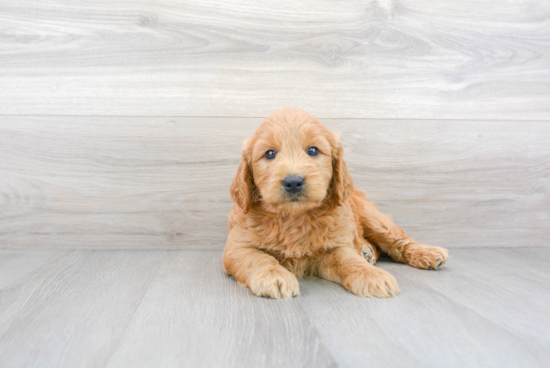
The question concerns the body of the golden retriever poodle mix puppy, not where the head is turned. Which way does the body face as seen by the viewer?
toward the camera
